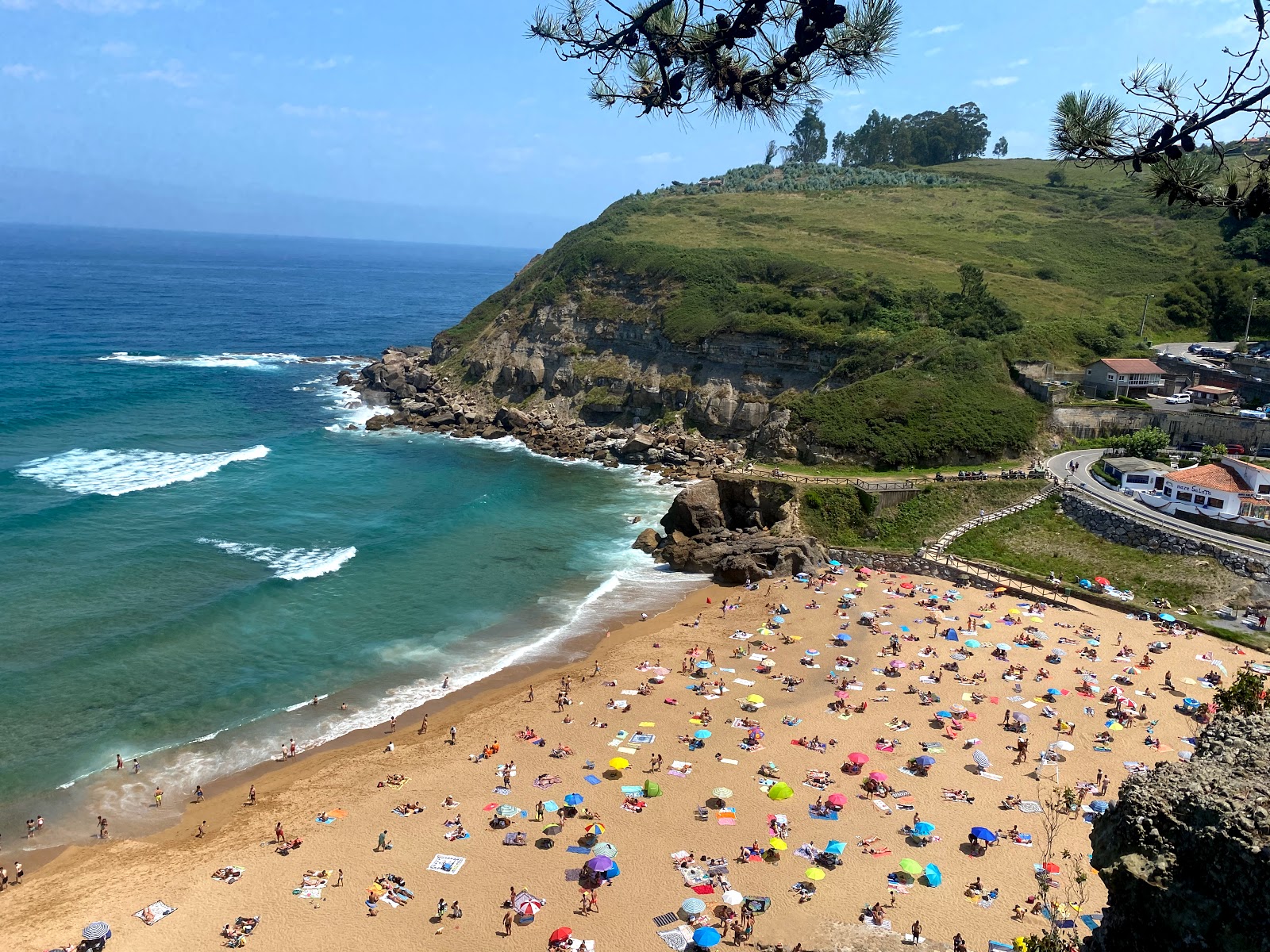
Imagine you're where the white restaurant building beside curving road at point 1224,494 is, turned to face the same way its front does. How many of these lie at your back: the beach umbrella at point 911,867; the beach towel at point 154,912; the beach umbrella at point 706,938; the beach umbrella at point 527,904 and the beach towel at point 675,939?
0

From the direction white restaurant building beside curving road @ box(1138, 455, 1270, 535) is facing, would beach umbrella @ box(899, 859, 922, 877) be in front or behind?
in front

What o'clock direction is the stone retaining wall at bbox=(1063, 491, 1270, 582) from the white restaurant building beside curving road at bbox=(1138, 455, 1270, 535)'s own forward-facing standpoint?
The stone retaining wall is roughly at 12 o'clock from the white restaurant building beside curving road.

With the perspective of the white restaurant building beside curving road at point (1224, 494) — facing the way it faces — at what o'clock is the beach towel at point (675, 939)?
The beach towel is roughly at 11 o'clock from the white restaurant building beside curving road.

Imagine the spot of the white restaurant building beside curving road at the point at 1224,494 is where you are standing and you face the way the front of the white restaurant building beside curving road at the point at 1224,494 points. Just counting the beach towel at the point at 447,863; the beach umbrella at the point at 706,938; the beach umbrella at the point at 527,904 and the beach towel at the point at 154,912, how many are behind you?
0

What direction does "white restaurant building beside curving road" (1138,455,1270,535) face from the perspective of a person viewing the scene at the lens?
facing the viewer and to the left of the viewer

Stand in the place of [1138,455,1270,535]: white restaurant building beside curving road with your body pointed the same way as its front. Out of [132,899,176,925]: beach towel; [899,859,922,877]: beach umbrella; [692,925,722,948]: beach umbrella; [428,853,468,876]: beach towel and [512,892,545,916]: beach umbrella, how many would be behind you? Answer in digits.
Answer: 0

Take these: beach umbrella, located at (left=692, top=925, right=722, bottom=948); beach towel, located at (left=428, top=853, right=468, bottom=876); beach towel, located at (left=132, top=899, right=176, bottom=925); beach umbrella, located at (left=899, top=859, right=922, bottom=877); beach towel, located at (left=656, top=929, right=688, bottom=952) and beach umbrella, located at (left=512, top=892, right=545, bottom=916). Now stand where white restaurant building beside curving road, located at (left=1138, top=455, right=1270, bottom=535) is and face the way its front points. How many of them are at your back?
0

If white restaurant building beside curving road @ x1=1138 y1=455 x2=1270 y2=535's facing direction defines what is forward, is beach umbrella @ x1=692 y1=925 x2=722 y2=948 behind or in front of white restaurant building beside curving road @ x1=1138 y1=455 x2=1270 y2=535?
in front

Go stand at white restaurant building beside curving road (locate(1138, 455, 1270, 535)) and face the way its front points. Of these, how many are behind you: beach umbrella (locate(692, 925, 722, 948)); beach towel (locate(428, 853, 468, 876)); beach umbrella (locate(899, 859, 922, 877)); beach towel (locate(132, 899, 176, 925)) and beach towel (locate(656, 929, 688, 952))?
0

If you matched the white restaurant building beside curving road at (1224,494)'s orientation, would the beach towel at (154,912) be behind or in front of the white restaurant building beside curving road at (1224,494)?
in front

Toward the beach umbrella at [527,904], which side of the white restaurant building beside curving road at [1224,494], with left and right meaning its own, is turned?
front

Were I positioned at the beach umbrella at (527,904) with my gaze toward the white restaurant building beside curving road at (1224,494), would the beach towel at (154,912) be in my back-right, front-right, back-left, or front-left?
back-left

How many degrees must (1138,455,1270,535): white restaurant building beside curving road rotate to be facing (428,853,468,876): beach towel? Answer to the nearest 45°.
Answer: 0° — it already faces it
